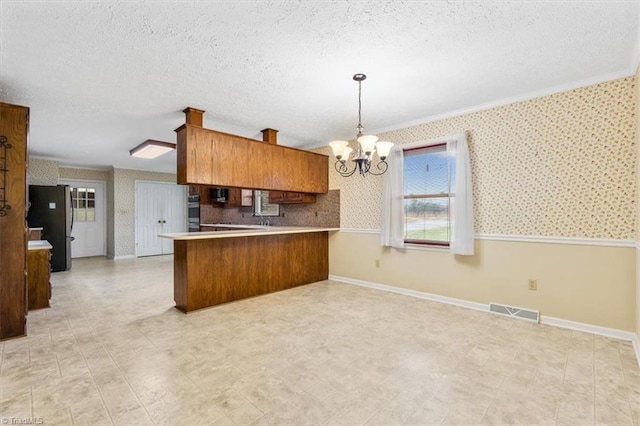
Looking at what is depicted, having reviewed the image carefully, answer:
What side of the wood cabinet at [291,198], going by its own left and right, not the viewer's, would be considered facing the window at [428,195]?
left

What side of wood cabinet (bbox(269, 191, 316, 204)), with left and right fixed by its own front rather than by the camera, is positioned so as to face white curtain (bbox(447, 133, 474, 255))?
left

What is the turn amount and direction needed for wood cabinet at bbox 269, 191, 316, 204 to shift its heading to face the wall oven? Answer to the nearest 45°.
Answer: approximately 90° to its right

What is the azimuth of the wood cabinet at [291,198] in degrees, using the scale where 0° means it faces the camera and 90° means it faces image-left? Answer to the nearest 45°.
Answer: approximately 45°

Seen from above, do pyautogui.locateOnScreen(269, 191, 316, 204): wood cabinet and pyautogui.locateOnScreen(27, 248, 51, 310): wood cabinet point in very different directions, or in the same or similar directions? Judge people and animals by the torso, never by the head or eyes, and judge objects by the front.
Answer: very different directions

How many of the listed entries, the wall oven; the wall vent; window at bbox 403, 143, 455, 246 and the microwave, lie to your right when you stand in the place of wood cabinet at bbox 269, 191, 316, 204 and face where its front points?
2

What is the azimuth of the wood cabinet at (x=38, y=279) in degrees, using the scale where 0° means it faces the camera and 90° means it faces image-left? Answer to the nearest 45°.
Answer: approximately 270°

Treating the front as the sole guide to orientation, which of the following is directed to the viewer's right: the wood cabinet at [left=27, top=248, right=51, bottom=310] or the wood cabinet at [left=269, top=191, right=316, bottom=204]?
the wood cabinet at [left=27, top=248, right=51, bottom=310]

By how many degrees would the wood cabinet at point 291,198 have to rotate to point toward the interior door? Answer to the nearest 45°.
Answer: approximately 90° to its right

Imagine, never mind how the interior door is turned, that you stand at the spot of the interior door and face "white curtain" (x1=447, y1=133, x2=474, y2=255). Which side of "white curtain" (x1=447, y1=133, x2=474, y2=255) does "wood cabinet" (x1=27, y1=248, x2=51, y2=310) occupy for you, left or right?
right

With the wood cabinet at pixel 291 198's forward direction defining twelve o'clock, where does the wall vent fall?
The wall vent is roughly at 9 o'clock from the wood cabinet.

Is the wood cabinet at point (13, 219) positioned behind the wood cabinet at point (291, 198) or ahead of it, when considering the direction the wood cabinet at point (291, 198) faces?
ahead

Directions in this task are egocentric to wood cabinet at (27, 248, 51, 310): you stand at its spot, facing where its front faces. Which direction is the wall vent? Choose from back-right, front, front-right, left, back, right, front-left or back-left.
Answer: front-right

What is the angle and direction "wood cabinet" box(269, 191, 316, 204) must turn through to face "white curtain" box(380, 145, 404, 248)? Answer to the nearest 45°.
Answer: approximately 90° to its left

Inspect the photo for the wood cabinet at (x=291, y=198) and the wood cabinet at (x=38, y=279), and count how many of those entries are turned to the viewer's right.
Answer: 1
